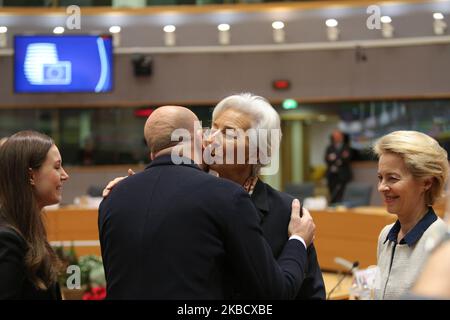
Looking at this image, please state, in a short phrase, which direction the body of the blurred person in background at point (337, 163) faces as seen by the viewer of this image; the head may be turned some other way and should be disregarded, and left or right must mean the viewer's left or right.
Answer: facing the viewer

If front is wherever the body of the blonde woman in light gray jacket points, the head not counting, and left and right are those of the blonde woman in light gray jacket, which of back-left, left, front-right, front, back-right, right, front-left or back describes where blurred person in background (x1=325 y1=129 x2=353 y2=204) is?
back-right

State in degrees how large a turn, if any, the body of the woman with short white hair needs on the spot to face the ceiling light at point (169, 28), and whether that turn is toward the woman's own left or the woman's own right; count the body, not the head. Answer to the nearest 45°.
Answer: approximately 135° to the woman's own right

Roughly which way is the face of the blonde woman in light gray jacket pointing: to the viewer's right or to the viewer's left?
to the viewer's left

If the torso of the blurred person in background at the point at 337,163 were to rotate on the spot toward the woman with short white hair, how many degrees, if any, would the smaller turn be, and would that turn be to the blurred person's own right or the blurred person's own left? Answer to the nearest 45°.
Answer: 0° — they already face them

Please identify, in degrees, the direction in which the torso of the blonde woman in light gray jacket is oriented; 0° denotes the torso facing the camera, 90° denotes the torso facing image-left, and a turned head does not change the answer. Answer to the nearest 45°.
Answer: approximately 45°

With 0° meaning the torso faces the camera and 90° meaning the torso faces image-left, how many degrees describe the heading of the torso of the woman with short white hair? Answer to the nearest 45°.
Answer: approximately 45°

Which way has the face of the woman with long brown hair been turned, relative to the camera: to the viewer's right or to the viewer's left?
to the viewer's right
